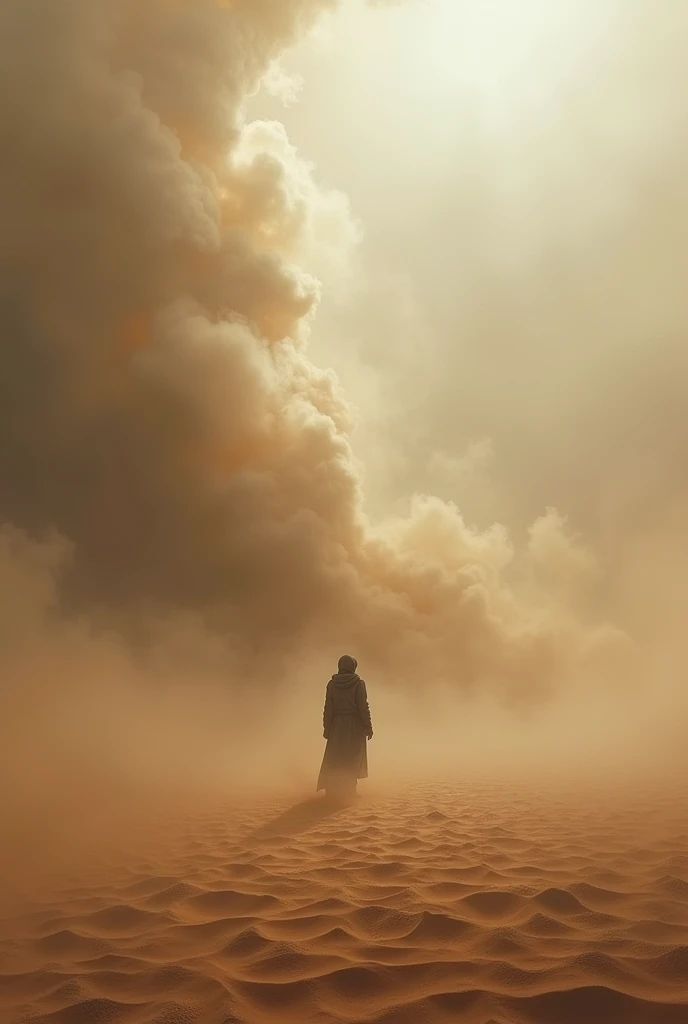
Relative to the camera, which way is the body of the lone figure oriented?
away from the camera
